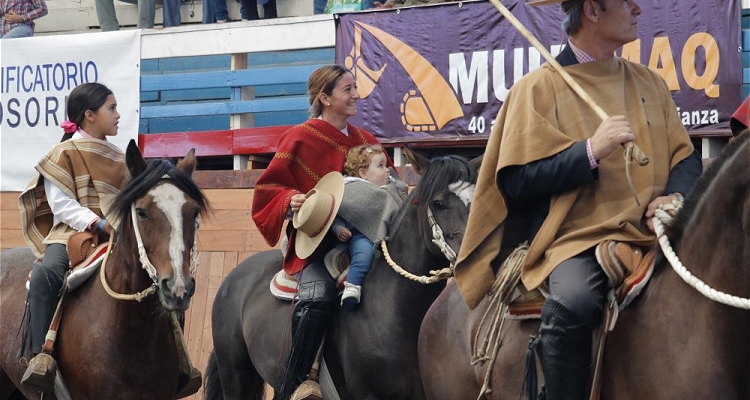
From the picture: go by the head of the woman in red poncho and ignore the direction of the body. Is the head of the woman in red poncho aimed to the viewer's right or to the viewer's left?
to the viewer's right

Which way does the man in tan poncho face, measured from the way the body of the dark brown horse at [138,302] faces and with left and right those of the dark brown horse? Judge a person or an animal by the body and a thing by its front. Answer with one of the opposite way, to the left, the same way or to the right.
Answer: the same way

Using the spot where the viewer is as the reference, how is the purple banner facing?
facing the viewer

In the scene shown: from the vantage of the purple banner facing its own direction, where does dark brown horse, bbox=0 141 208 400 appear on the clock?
The dark brown horse is roughly at 1 o'clock from the purple banner.

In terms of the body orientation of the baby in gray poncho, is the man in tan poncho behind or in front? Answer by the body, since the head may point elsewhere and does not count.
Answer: in front

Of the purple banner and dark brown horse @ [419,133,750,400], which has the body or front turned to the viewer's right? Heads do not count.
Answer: the dark brown horse

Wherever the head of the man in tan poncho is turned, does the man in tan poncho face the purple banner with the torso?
no

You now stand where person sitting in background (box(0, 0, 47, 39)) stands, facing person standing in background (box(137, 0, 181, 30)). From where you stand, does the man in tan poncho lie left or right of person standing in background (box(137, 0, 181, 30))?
right

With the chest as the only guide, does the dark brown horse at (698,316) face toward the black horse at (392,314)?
no

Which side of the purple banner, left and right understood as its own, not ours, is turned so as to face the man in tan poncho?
front

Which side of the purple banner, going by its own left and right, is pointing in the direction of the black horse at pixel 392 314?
front

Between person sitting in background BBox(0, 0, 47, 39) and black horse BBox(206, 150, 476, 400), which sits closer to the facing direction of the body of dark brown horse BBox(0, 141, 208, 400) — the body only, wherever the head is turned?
the black horse

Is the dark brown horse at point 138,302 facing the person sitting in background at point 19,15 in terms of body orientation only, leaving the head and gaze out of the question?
no

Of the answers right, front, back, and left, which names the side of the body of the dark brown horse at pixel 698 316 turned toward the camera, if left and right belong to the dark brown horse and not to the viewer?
right

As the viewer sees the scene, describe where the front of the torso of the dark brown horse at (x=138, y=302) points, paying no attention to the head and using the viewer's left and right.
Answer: facing the viewer and to the right of the viewer
